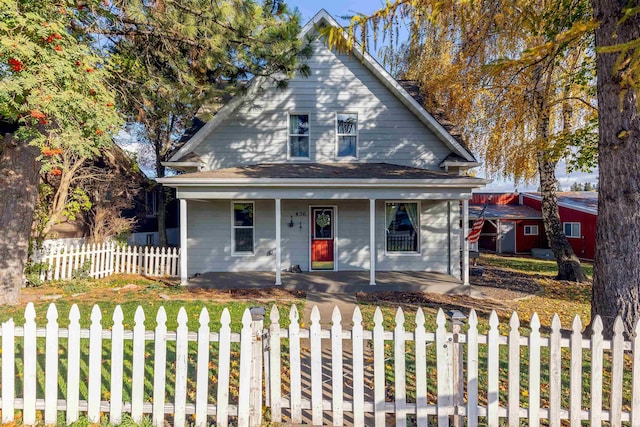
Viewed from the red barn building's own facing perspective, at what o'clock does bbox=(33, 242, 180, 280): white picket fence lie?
The white picket fence is roughly at 1 o'clock from the red barn building.

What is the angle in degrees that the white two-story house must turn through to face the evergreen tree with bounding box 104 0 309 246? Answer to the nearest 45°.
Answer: approximately 45° to its right

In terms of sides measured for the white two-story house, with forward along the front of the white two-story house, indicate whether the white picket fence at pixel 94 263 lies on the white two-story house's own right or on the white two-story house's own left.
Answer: on the white two-story house's own right

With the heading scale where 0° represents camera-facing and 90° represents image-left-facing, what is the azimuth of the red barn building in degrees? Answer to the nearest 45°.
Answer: approximately 0°

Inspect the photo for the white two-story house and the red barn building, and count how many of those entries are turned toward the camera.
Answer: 2

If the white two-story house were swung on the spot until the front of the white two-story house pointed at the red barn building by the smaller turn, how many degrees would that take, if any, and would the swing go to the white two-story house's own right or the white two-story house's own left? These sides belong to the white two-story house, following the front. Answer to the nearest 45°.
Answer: approximately 135° to the white two-story house's own left
